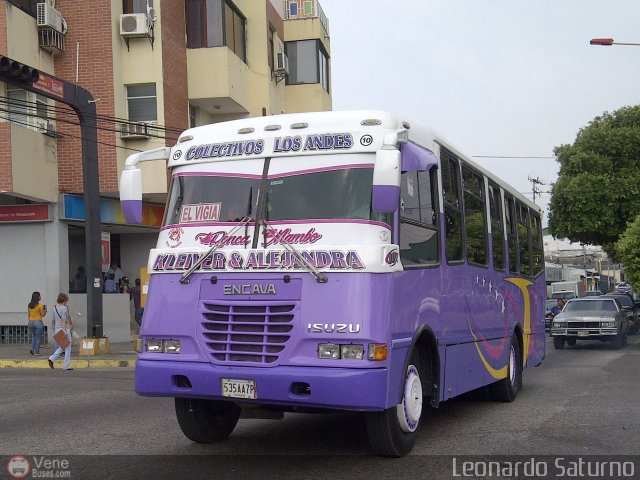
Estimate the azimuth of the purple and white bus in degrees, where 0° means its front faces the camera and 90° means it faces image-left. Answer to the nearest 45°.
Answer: approximately 45°

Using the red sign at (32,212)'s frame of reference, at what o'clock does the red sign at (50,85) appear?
the red sign at (50,85) is roughly at 12 o'clock from the red sign at (32,212).

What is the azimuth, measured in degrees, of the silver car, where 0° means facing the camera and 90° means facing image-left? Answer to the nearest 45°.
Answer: approximately 0°

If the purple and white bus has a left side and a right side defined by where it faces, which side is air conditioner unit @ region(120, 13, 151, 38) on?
on its right

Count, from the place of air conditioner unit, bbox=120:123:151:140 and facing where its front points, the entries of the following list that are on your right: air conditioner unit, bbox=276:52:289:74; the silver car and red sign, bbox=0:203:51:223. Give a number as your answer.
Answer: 1

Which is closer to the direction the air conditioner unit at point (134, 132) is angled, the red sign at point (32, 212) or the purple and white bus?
the purple and white bus

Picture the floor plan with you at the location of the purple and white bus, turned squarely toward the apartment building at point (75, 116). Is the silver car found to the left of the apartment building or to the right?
right

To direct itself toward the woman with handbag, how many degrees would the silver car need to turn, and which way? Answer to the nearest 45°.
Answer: approximately 45° to its right

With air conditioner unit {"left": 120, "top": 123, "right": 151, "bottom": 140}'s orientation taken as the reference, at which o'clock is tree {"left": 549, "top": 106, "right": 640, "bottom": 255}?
The tree is roughly at 8 o'clock from the air conditioner unit.
